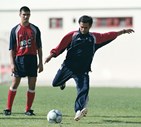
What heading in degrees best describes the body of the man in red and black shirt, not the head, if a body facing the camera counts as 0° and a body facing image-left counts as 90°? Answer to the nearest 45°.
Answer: approximately 0°

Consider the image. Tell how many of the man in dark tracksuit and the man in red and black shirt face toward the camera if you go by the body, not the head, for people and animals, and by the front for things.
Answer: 2

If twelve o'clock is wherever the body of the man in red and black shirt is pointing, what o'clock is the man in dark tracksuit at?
The man in dark tracksuit is roughly at 10 o'clock from the man in red and black shirt.
